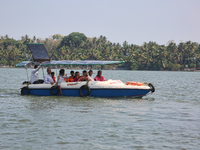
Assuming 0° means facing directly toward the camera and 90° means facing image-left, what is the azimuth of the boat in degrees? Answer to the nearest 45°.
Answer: approximately 270°
